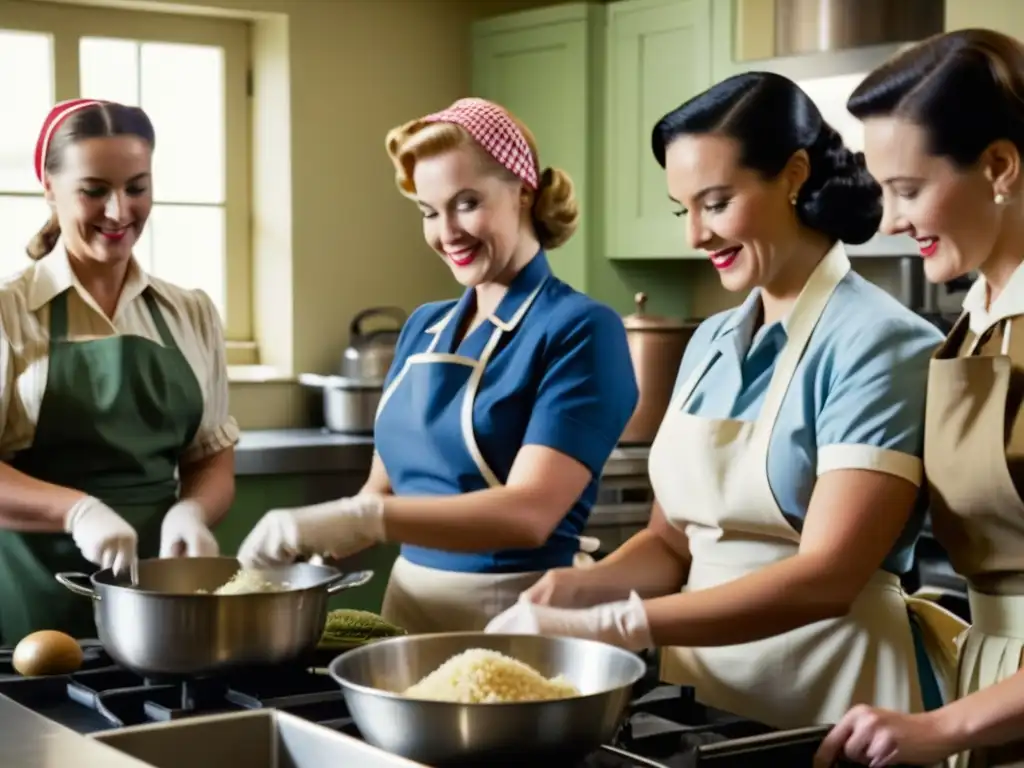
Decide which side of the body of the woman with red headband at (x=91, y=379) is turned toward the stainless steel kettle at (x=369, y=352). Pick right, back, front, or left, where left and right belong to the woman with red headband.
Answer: left

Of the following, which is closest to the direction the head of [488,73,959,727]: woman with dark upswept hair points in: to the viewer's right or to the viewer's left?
to the viewer's left

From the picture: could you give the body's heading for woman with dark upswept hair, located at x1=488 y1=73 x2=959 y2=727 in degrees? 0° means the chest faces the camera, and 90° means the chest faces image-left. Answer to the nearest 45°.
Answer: approximately 45°

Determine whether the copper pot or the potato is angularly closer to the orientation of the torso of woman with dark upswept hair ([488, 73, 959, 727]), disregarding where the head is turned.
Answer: the potato

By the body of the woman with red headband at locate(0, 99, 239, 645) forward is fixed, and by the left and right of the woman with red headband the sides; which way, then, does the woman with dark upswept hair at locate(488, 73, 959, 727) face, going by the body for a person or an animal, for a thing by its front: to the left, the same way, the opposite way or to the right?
to the right

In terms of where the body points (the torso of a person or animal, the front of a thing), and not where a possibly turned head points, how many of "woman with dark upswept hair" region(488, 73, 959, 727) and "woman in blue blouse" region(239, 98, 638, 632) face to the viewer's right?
0

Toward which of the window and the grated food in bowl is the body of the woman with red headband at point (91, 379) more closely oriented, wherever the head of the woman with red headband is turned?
the grated food in bowl

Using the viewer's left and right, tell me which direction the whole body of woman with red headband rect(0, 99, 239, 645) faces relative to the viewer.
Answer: facing the viewer and to the right of the viewer

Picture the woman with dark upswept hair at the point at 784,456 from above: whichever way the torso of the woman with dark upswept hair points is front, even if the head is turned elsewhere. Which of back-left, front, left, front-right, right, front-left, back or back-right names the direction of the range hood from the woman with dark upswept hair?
back-right

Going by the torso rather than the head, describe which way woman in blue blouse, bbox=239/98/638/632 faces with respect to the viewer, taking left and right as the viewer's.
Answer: facing the viewer and to the left of the viewer

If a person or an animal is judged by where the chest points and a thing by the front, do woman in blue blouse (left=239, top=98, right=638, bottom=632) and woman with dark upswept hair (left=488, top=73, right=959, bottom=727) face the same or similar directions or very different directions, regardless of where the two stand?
same or similar directions

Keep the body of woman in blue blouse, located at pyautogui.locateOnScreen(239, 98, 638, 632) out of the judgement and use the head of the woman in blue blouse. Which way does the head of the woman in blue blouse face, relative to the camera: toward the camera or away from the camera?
toward the camera

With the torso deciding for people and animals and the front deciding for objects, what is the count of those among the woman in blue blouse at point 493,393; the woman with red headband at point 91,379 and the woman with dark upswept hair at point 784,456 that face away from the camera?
0
